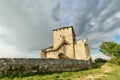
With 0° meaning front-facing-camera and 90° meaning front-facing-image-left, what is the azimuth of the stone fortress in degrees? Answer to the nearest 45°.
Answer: approximately 0°

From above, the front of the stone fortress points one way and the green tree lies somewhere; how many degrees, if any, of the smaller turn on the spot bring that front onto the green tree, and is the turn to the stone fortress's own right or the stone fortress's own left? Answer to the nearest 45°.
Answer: approximately 135° to the stone fortress's own left
